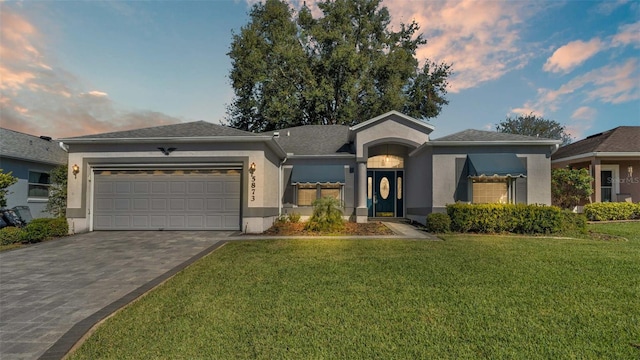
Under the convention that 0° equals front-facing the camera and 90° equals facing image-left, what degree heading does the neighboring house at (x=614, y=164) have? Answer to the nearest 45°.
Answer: approximately 0°

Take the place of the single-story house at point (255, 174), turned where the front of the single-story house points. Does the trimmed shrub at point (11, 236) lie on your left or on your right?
on your right

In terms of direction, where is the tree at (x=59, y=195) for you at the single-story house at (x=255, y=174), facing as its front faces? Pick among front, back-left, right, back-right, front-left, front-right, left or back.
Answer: right

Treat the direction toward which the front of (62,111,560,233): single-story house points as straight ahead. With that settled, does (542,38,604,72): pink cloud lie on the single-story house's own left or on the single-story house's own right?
on the single-story house's own left

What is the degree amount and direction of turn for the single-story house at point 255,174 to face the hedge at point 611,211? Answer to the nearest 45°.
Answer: approximately 90° to its left

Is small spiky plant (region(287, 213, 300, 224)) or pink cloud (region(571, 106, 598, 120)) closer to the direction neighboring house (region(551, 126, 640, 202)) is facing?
the small spiky plant

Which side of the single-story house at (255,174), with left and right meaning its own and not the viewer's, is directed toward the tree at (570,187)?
left

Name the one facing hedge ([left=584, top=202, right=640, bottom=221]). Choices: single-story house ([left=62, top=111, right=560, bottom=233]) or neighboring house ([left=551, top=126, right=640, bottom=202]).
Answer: the neighboring house

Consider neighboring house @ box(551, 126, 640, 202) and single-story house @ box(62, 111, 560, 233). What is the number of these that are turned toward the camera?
2

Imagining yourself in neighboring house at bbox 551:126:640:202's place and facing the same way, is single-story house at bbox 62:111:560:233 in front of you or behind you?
in front

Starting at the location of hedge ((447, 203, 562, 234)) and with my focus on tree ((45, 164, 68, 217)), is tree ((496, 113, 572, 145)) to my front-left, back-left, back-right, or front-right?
back-right
